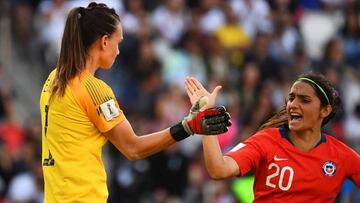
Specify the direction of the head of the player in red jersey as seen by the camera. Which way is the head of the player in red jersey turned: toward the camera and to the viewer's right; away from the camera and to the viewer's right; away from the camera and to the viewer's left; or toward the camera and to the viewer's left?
toward the camera and to the viewer's left

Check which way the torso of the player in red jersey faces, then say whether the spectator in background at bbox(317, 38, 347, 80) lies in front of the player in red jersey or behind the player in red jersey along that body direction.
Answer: behind

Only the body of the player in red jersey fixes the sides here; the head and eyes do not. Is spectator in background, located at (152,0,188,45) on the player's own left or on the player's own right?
on the player's own right

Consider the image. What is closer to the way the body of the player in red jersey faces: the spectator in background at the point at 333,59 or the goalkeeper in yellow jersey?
the goalkeeper in yellow jersey

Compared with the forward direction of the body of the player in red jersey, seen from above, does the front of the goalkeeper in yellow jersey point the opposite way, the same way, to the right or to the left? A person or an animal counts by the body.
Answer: the opposite way

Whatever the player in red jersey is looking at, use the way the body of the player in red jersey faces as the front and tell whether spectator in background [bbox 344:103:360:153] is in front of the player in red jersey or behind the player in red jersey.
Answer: behind

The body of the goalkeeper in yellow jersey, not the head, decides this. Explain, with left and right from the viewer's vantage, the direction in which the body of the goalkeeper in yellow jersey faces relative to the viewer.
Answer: facing away from the viewer and to the right of the viewer

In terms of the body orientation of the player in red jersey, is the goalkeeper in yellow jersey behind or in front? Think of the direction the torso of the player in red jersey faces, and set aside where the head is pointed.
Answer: in front

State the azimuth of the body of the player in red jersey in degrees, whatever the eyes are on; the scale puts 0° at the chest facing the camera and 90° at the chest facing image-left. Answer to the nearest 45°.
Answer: approximately 45°
